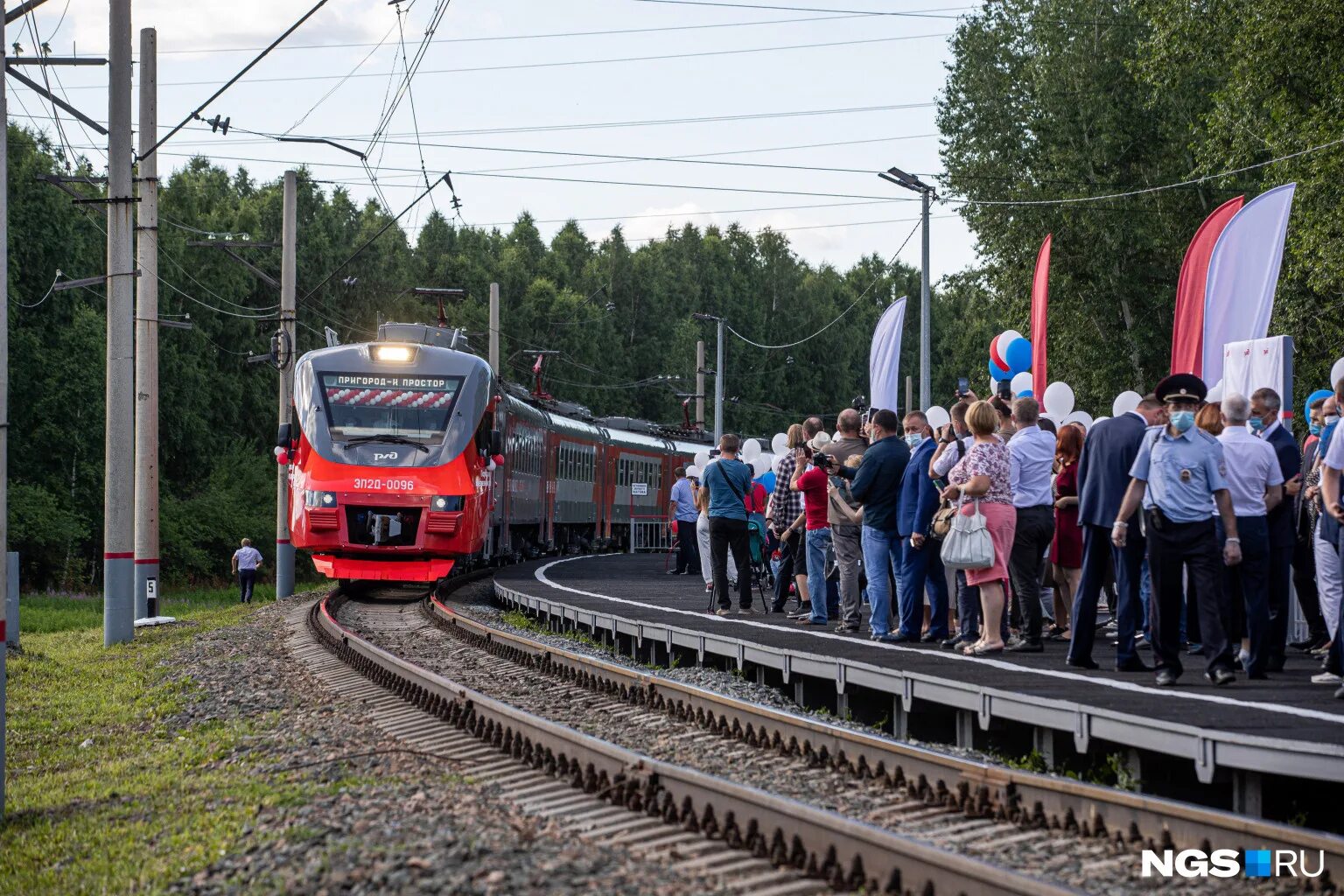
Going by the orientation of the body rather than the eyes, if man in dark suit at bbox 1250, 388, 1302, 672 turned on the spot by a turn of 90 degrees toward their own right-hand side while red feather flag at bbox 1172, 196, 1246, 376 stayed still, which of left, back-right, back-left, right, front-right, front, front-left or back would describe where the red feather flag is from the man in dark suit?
front-right

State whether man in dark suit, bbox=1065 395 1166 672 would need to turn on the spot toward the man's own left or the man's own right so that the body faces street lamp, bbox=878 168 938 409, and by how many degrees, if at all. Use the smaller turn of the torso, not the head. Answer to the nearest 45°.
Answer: approximately 45° to the man's own left

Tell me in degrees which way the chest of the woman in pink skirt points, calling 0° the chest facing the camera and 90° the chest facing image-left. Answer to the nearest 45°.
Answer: approximately 90°

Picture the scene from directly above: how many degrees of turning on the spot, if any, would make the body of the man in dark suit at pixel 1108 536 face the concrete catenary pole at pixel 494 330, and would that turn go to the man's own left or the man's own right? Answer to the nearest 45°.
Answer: approximately 90° to the man's own left

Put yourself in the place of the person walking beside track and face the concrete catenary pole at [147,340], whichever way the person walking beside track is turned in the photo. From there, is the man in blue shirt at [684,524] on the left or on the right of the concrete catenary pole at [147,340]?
left
